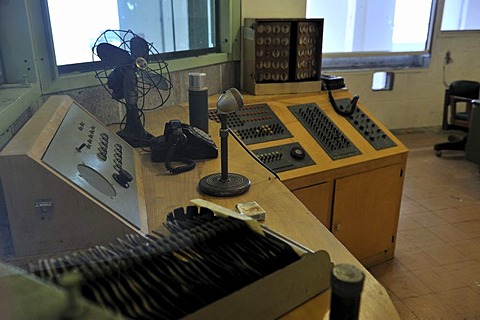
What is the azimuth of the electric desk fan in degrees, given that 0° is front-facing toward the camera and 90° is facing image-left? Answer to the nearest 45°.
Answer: approximately 315°

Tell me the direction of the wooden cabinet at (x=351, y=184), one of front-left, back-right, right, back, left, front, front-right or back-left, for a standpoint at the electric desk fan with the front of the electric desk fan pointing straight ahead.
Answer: front-left

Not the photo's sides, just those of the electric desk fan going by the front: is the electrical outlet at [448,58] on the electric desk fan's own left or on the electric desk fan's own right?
on the electric desk fan's own left

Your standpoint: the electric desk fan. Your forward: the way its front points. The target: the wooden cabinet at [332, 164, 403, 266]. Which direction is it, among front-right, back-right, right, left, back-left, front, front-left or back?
front-left

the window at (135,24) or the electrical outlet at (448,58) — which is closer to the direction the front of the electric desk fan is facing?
the electrical outlet
